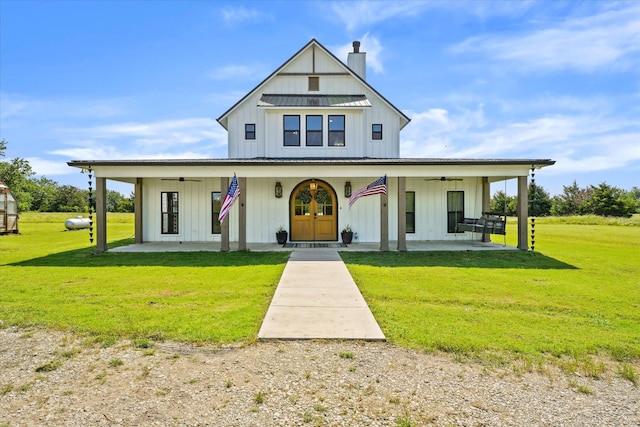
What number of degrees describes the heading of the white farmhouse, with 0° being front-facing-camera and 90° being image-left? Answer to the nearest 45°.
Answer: approximately 0°

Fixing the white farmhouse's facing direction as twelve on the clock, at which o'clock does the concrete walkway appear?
The concrete walkway is roughly at 12 o'clock from the white farmhouse.

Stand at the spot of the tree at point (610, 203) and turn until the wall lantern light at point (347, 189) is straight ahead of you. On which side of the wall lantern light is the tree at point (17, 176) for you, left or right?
right

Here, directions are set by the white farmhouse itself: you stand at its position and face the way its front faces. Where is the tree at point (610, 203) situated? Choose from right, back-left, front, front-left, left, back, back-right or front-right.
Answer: back-left

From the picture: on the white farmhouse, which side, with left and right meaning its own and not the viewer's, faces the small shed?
right

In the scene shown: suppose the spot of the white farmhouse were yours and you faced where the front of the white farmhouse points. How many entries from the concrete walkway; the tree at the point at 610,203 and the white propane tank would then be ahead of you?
1

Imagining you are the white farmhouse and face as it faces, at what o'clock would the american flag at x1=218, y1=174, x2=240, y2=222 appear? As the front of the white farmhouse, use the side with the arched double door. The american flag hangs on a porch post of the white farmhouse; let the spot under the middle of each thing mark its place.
The american flag is roughly at 1 o'clock from the white farmhouse.

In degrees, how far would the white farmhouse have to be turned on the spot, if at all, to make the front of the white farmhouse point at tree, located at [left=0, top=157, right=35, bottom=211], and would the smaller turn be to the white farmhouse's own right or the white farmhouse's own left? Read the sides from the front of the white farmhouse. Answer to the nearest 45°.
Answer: approximately 135° to the white farmhouse's own right

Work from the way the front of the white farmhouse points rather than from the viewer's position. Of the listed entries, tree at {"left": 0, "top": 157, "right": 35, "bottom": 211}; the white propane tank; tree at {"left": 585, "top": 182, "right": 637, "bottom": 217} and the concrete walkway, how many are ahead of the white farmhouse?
1
